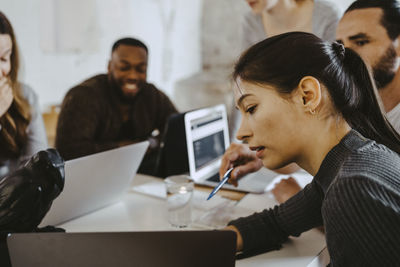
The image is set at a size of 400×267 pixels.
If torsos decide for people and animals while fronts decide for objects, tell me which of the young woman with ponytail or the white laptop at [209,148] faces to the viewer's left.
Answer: the young woman with ponytail

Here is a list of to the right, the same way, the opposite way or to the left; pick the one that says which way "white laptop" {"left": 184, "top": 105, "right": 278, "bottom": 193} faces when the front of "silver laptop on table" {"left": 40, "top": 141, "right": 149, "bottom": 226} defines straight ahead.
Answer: the opposite way

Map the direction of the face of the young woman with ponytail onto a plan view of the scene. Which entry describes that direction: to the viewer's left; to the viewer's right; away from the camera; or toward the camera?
to the viewer's left

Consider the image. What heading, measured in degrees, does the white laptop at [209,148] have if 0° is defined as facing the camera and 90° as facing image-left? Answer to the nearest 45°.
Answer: approximately 315°

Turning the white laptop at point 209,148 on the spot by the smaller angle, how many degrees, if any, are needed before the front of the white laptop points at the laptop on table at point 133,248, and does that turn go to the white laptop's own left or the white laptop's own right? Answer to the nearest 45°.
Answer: approximately 45° to the white laptop's own right

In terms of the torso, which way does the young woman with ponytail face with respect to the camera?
to the viewer's left

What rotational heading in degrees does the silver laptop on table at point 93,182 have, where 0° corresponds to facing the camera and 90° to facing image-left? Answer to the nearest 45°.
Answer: approximately 135°

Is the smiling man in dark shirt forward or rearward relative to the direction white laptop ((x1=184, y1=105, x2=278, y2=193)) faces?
rearward

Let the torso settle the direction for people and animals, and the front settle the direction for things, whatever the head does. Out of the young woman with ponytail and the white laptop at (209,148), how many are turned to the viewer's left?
1
